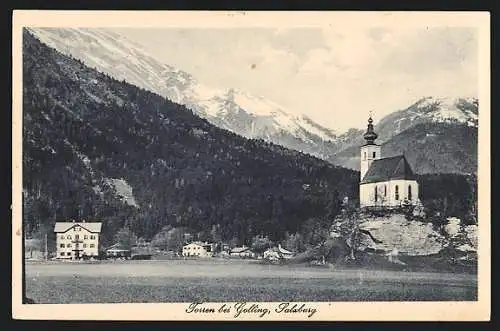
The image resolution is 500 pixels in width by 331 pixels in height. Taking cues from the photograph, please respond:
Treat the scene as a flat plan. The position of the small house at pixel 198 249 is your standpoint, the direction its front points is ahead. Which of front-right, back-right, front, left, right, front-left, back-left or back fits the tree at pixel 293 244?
left

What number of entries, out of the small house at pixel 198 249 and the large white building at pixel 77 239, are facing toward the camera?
2

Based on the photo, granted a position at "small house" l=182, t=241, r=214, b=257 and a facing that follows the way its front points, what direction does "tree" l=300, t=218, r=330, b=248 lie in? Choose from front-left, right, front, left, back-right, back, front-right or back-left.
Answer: left

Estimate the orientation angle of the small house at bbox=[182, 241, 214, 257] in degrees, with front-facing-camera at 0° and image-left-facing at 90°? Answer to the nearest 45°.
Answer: approximately 0°

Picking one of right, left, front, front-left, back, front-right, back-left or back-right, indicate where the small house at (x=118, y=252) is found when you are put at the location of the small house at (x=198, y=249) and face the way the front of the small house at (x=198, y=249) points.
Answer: right

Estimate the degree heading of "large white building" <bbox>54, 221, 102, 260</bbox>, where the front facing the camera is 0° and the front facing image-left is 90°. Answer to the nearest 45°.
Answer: approximately 0°

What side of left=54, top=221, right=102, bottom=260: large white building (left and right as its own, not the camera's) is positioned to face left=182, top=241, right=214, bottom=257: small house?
left

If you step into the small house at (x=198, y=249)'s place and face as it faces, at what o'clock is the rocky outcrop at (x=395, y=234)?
The rocky outcrop is roughly at 9 o'clock from the small house.
